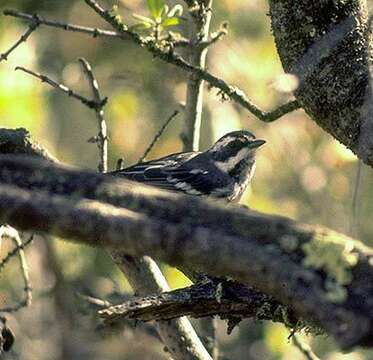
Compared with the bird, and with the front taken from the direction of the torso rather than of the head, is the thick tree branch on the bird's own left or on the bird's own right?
on the bird's own right

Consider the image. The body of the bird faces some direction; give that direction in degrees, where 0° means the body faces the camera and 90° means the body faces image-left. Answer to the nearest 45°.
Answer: approximately 270°
